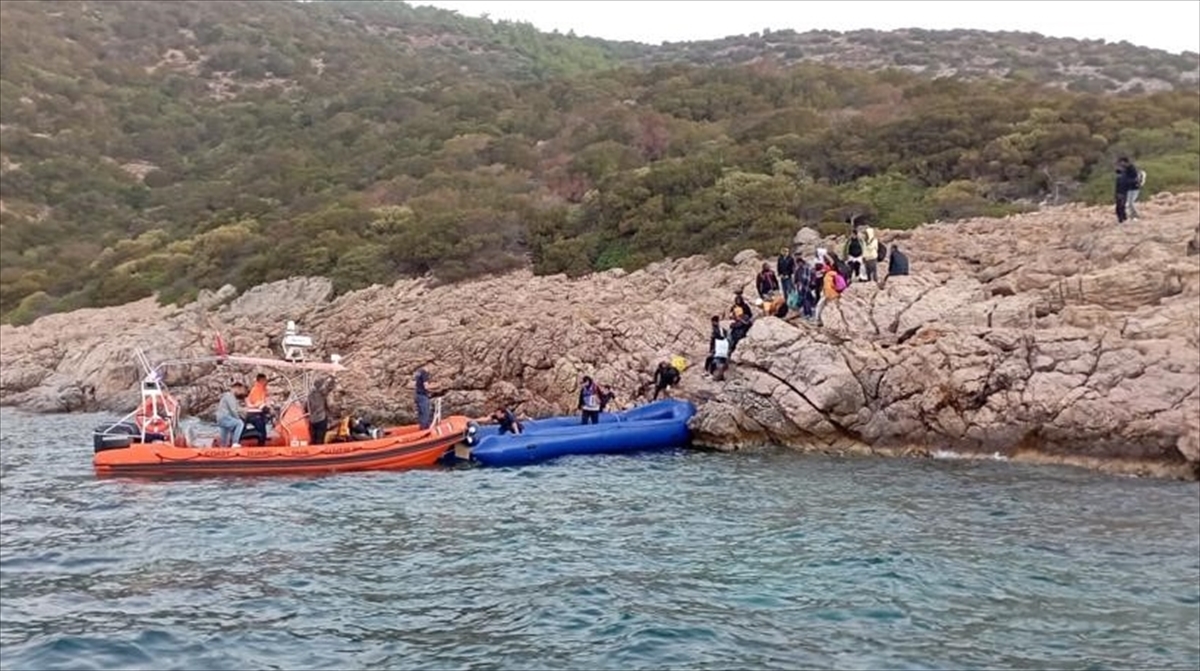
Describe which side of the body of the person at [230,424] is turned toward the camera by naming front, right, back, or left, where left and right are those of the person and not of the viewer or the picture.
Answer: right

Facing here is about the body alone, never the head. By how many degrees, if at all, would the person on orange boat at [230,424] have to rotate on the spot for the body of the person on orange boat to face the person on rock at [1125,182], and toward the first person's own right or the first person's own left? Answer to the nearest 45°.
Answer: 0° — they already face them

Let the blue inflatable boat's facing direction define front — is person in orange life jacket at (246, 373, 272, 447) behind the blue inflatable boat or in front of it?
behind

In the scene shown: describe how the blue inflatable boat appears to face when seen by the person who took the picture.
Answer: facing to the right of the viewer

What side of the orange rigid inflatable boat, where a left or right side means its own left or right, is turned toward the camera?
right
